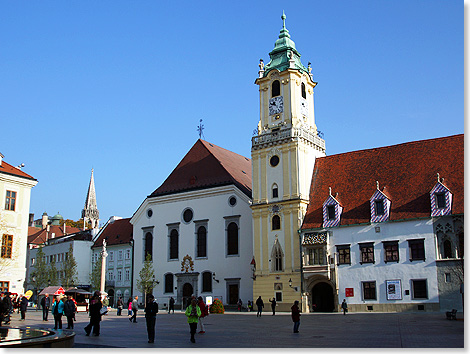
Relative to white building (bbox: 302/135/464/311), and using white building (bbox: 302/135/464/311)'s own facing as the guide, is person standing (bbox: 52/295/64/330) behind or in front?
in front

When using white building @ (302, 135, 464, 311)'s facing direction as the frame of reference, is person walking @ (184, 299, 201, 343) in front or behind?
in front

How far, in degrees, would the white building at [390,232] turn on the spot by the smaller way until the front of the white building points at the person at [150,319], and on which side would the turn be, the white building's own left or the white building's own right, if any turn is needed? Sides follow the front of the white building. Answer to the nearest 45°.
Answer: approximately 45° to the white building's own left

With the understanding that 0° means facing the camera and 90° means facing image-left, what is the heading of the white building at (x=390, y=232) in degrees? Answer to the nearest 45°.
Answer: approximately 45°
